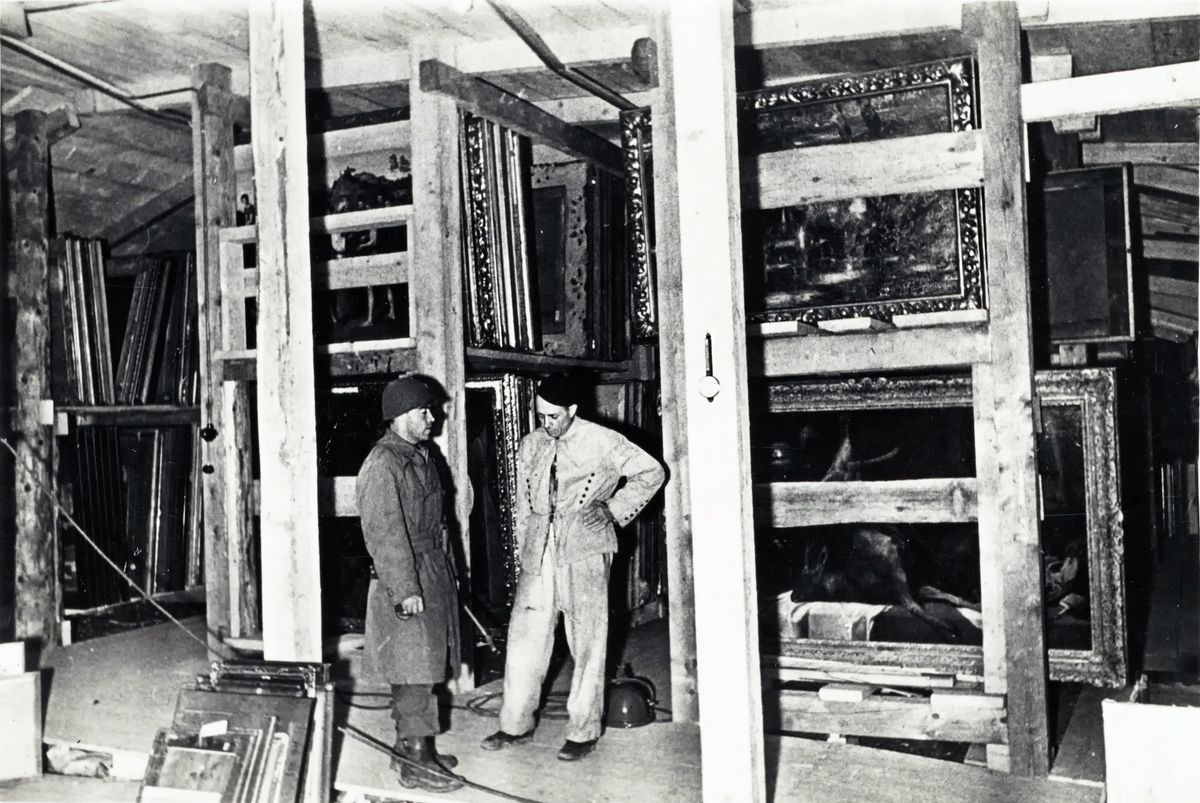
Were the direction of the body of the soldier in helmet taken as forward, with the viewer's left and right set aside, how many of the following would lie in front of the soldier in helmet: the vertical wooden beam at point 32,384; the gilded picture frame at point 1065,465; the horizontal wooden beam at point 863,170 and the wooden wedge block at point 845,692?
3

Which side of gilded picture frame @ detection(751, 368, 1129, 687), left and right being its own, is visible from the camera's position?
front

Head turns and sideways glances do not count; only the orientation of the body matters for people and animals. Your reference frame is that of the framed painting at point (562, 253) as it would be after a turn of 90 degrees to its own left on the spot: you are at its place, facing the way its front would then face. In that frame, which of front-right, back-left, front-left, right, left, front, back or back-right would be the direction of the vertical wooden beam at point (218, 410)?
back

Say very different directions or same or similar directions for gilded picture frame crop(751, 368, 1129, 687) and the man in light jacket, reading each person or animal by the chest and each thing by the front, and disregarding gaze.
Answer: same or similar directions

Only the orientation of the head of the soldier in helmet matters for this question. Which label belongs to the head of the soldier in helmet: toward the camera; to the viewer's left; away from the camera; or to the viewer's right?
to the viewer's right

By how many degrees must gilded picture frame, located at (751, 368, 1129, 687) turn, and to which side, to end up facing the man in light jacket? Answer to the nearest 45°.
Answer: approximately 45° to its right

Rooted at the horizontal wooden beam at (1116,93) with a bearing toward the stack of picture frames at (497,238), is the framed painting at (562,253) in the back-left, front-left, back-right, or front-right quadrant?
front-right

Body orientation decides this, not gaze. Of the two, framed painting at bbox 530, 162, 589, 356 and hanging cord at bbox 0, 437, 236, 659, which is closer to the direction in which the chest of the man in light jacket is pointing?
the hanging cord

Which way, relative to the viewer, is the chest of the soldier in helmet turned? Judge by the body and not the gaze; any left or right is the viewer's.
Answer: facing to the right of the viewer

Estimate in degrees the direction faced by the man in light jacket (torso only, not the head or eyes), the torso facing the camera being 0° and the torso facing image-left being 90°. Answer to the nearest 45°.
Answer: approximately 45°

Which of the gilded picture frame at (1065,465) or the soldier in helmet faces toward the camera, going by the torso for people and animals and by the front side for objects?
the gilded picture frame

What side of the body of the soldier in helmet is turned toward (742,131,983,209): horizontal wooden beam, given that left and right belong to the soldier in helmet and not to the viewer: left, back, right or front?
front

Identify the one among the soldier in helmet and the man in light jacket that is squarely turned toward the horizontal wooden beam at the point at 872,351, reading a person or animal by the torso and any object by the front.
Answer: the soldier in helmet

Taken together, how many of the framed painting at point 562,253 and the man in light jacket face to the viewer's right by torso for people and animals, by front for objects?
0

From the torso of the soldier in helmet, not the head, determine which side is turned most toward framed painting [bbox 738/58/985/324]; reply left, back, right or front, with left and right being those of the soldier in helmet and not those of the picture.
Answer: front

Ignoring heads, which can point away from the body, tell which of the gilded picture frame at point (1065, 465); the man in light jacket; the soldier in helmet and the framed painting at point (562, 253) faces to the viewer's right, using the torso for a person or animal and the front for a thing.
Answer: the soldier in helmet

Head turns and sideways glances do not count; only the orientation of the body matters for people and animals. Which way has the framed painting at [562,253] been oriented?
toward the camera
